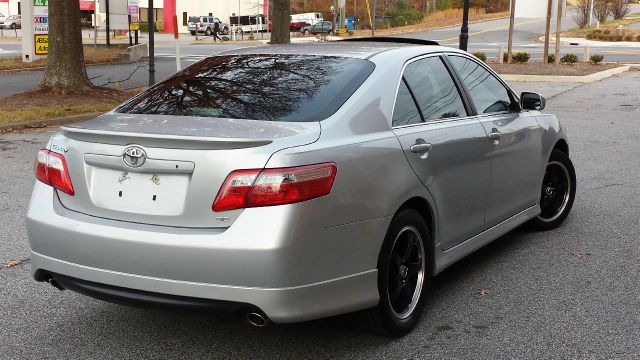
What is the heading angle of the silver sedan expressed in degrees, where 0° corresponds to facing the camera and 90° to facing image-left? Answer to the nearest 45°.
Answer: approximately 225°

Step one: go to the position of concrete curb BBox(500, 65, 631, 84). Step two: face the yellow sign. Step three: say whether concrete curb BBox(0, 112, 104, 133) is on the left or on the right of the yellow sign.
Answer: left

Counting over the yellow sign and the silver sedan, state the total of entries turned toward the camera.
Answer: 1

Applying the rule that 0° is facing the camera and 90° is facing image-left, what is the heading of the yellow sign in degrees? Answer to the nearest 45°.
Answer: approximately 0°

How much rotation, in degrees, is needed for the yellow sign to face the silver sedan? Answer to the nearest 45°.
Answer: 0° — it already faces it

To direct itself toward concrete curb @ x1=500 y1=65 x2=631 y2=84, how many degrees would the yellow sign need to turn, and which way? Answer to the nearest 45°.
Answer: approximately 45° to its left

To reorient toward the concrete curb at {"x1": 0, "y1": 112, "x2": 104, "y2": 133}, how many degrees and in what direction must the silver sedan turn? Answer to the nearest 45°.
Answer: approximately 90° to its left

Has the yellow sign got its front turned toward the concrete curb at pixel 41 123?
yes
